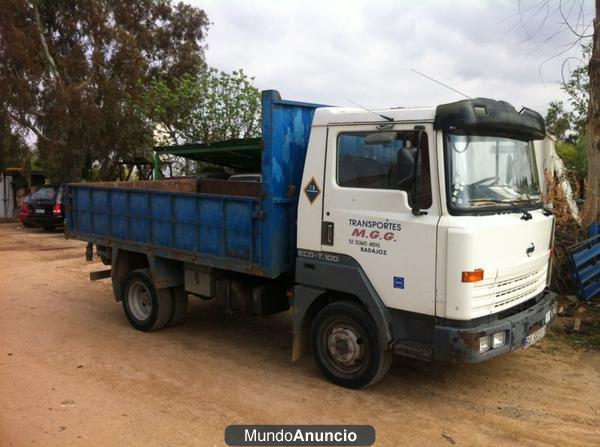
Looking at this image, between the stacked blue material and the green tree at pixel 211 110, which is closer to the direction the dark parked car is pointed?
the green tree

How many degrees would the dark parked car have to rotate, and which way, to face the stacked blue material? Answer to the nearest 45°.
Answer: approximately 135° to its right

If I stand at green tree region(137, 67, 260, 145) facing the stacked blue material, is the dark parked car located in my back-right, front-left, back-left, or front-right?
back-right

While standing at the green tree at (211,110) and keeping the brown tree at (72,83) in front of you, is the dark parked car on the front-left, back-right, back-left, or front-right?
front-left

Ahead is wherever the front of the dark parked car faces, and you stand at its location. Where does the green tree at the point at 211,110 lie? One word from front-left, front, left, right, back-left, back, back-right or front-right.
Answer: right

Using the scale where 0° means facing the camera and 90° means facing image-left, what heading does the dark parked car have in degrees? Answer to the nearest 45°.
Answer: approximately 225°
